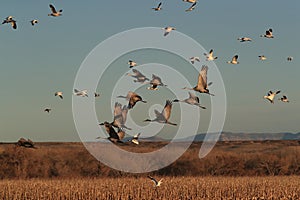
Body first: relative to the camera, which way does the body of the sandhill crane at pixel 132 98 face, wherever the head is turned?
to the viewer's left

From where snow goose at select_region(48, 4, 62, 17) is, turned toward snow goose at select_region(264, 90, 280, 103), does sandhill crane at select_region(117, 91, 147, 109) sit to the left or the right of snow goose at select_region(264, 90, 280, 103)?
right

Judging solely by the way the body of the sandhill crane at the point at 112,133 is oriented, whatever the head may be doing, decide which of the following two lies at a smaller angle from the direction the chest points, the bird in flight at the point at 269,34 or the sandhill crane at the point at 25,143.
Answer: the sandhill crane

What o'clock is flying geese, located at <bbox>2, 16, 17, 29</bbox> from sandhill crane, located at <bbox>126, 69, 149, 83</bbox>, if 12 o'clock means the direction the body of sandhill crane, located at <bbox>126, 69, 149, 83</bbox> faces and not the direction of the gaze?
flying geese, located at <bbox>2, 16, 17, 29</bbox> is roughly at 1 o'clock from sandhill crane, located at <bbox>126, 69, 149, 83</bbox>.

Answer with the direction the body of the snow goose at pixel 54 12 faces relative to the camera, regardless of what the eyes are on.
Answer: to the viewer's left

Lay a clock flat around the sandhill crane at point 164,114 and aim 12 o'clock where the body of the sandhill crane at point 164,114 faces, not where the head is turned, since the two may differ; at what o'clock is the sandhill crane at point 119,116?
the sandhill crane at point 119,116 is roughly at 1 o'clock from the sandhill crane at point 164,114.

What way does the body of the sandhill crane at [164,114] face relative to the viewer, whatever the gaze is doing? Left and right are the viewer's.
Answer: facing to the left of the viewer

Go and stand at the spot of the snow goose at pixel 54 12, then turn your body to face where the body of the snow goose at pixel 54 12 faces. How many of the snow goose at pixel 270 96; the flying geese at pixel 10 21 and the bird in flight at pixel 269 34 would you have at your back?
2

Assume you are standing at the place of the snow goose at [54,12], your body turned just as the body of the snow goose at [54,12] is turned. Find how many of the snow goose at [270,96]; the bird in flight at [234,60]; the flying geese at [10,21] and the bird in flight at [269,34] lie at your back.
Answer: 3

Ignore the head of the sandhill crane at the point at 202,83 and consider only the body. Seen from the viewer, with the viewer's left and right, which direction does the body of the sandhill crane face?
facing to the left of the viewer

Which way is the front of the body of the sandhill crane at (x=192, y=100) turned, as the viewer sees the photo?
to the viewer's left

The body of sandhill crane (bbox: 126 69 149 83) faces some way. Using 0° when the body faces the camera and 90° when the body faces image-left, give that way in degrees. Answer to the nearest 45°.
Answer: approximately 90°

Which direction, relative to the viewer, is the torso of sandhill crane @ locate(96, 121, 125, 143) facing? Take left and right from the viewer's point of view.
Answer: facing to the left of the viewer
